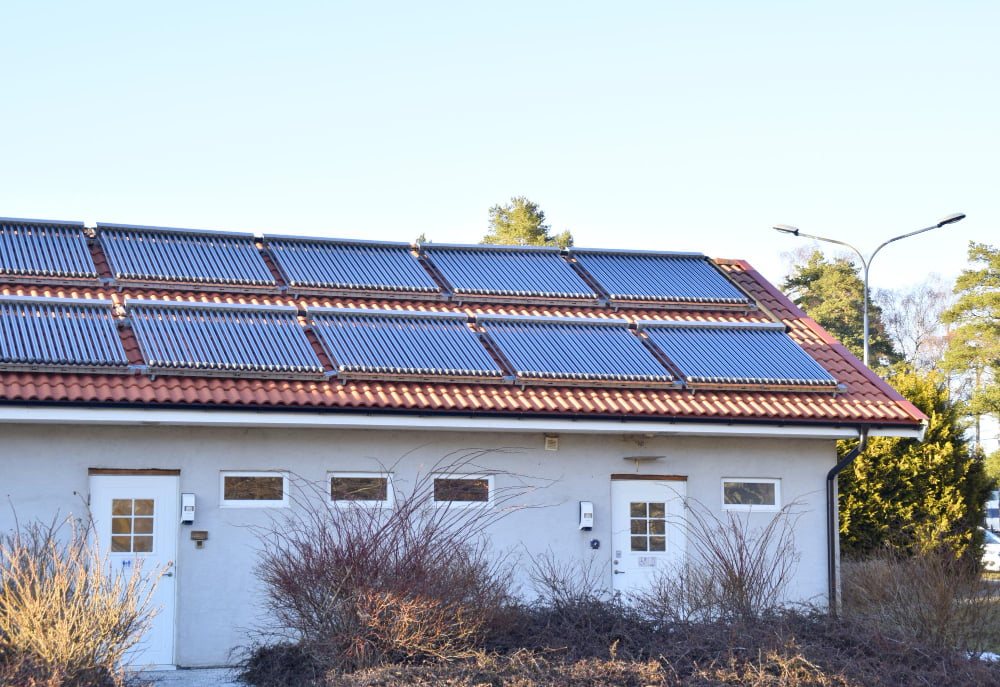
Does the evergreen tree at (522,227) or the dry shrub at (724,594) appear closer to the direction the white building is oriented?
the dry shrub

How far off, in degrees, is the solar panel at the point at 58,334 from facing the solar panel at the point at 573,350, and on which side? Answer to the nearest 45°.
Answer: approximately 90° to its left

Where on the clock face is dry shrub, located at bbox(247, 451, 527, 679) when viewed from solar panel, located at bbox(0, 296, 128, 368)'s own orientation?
The dry shrub is roughly at 11 o'clock from the solar panel.

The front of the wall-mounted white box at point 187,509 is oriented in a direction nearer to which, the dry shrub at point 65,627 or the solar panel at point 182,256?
the dry shrub

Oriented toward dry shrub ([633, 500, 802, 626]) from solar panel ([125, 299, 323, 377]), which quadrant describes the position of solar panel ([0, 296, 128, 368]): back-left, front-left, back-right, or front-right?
back-right

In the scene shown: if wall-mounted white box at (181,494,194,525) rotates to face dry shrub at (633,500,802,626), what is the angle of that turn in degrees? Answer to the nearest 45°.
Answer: approximately 45° to its left

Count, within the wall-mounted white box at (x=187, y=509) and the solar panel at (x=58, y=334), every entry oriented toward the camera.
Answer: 2

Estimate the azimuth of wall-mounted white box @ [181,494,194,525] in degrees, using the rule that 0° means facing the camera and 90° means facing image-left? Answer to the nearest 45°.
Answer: approximately 0°
